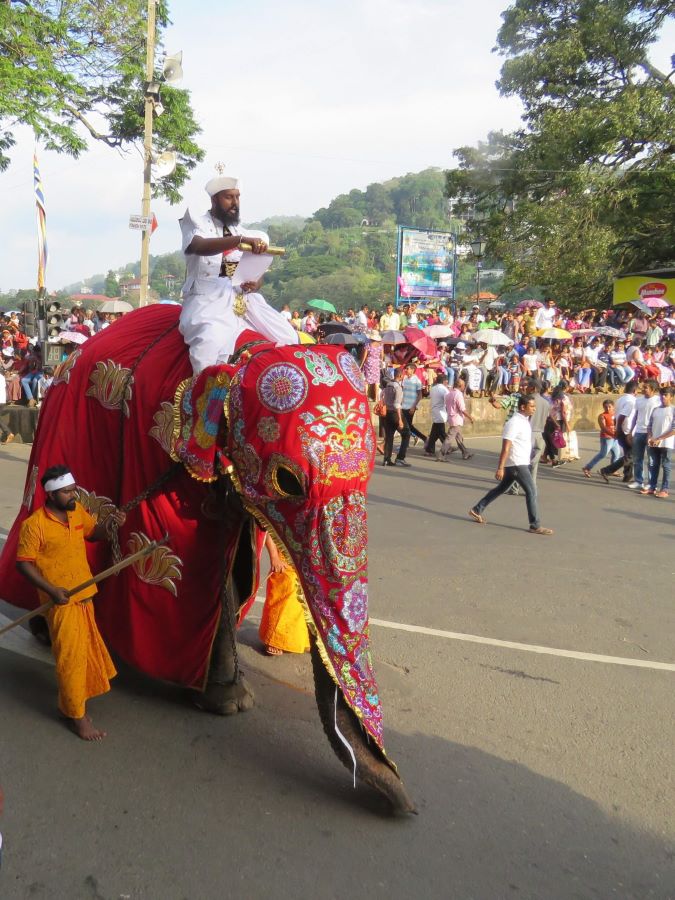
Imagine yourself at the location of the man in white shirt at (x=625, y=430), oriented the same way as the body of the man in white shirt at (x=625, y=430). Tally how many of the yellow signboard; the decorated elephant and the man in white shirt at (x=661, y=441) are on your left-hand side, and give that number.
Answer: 1

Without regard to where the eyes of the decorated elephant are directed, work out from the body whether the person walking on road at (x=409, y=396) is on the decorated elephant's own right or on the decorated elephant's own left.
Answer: on the decorated elephant's own left

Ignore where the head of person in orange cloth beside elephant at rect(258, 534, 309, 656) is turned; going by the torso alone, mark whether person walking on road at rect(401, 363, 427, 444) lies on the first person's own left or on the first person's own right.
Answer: on the first person's own left

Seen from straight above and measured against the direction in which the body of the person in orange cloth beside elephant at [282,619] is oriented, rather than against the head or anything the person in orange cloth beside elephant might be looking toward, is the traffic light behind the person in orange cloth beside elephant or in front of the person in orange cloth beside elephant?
behind

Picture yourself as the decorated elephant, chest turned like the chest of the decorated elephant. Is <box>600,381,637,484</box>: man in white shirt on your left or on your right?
on your left

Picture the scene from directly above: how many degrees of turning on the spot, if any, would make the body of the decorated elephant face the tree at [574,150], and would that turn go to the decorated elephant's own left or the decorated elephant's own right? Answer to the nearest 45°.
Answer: approximately 90° to the decorated elephant's own left

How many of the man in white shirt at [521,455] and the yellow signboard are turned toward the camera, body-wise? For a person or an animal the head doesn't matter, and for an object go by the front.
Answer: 1

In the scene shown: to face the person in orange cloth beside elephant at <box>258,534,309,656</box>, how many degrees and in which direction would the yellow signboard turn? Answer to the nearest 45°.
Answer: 0° — it already faces them

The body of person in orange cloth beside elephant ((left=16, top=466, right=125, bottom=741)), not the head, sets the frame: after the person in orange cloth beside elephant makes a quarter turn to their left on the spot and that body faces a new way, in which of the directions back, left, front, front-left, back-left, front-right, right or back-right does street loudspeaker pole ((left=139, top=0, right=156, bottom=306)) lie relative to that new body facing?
front-left
